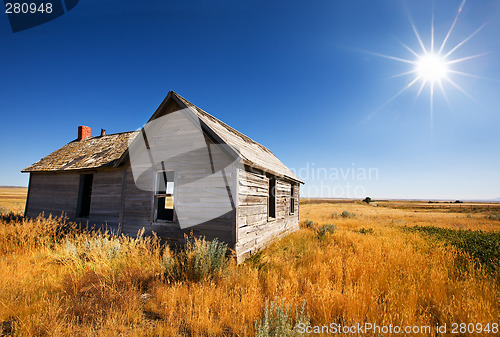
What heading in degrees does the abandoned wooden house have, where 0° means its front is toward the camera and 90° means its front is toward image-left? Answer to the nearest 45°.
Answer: approximately 45°
